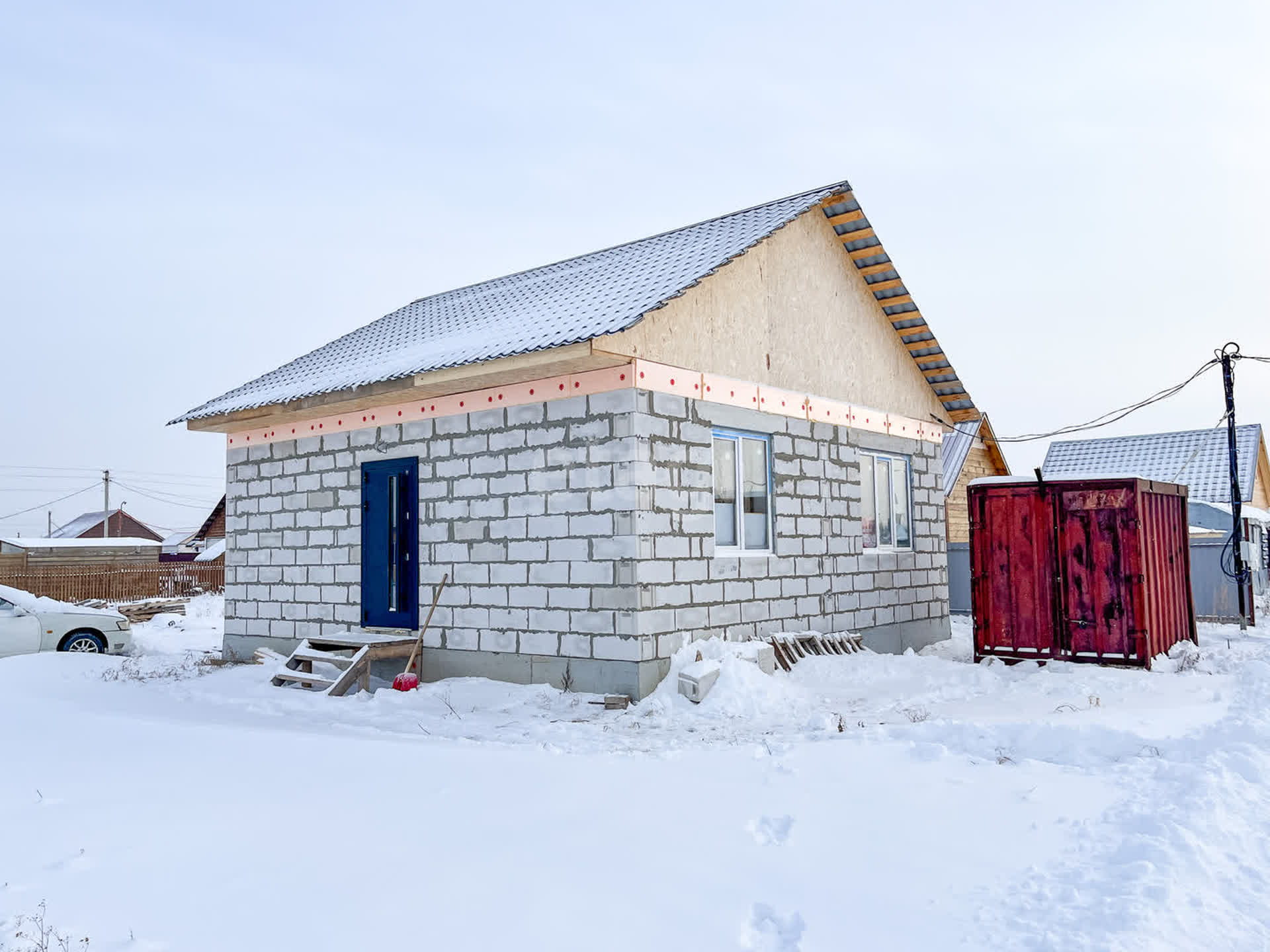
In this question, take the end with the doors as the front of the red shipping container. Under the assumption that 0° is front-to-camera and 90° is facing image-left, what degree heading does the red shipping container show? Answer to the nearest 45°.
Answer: approximately 0°

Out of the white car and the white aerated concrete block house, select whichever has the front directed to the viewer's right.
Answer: the white car

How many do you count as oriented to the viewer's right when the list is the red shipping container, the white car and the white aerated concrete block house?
1

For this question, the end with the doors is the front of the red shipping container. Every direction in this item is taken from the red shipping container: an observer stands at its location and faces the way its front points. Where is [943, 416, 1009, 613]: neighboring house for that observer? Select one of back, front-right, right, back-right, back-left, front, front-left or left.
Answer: back

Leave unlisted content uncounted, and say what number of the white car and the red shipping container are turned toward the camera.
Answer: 1

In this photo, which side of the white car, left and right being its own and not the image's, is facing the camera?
right

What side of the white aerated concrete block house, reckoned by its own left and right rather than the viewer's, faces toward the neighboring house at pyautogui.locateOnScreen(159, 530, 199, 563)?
right

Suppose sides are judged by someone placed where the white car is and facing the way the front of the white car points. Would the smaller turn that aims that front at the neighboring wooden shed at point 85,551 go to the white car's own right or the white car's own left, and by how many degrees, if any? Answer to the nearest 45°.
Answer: approximately 90° to the white car's own left

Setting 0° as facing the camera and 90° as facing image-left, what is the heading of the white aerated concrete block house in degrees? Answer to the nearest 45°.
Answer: approximately 45°

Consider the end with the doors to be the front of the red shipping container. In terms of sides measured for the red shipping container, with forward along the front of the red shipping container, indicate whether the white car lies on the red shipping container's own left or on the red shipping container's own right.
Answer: on the red shipping container's own right

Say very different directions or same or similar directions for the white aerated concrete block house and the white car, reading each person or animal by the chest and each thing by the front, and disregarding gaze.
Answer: very different directions

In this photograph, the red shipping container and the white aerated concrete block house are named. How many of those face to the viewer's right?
0
